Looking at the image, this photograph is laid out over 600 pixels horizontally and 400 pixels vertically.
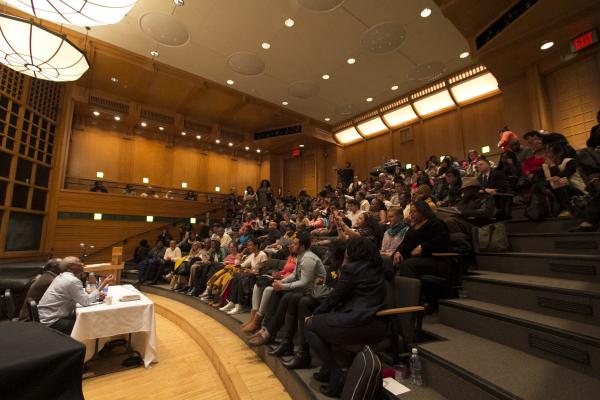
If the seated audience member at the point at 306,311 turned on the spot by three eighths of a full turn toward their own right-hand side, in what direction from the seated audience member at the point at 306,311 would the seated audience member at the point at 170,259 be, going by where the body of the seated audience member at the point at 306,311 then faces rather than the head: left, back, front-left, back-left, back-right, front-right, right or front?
left

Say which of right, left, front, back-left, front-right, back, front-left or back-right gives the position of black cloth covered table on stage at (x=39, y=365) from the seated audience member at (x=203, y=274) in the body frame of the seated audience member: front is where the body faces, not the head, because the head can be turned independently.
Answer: front-left

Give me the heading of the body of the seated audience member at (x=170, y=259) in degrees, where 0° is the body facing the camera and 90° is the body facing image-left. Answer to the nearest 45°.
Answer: approximately 45°

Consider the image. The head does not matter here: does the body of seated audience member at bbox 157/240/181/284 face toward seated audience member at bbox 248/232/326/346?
no

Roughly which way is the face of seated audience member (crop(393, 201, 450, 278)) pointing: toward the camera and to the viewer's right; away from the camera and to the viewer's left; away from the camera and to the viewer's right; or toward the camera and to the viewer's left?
toward the camera and to the viewer's left

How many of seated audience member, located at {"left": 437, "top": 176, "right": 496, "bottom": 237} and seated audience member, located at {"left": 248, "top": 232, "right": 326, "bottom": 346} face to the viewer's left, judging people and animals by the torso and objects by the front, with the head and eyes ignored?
2

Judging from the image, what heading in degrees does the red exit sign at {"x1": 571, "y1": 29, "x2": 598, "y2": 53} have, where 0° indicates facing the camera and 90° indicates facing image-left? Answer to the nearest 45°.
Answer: approximately 45°

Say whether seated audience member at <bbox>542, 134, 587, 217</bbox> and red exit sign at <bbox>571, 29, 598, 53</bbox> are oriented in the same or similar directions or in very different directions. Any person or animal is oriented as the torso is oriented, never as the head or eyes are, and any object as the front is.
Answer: same or similar directions

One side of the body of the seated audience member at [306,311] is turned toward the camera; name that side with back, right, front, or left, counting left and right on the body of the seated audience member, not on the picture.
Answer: left

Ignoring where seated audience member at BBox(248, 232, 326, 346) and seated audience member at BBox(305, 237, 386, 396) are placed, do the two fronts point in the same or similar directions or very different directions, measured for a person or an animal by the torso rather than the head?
same or similar directions

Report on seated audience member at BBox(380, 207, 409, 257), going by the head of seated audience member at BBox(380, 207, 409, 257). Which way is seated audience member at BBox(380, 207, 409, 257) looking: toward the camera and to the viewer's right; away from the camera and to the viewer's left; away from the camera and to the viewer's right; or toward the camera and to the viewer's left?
toward the camera and to the viewer's left

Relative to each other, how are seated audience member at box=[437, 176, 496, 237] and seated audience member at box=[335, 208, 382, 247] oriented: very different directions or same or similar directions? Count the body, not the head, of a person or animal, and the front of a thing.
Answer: same or similar directions

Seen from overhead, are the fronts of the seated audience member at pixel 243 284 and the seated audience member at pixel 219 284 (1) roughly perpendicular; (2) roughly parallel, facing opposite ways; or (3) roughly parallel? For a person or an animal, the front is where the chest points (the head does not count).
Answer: roughly parallel

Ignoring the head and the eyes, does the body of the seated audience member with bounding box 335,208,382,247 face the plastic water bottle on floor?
no

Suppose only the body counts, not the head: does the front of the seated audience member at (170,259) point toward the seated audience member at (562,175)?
no

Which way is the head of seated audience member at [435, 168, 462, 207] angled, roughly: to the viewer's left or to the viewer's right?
to the viewer's left

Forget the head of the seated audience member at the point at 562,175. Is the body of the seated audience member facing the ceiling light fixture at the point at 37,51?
yes

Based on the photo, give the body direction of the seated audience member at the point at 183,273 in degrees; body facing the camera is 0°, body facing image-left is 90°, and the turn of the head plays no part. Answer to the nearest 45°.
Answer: approximately 45°
